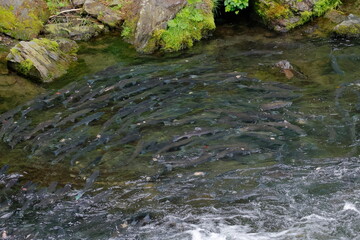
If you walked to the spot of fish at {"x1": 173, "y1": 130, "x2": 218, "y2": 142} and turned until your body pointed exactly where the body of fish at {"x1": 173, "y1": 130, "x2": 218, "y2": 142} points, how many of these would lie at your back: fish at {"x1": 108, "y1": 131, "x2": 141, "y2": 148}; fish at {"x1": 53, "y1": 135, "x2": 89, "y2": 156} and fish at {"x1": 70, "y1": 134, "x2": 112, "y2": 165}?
3

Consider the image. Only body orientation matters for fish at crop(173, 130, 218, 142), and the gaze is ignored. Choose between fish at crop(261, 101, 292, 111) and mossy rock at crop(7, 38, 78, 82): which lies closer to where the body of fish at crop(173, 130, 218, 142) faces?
the fish

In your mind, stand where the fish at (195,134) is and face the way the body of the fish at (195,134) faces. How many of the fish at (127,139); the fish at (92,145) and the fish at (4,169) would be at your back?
3

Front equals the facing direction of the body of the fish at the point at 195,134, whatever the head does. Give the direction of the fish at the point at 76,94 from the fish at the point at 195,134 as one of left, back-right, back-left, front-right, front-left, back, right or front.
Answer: back-left

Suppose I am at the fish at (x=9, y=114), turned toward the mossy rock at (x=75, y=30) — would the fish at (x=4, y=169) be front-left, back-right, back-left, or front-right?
back-right

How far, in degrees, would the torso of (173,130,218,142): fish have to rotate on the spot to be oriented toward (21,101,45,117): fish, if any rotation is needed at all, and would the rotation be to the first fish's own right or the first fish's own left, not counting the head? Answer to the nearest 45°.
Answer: approximately 135° to the first fish's own left

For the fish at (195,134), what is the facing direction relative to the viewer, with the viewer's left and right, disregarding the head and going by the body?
facing to the right of the viewer

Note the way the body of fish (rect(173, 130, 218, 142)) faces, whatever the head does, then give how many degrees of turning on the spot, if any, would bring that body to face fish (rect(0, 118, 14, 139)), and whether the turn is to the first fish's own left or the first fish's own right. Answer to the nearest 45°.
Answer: approximately 180°

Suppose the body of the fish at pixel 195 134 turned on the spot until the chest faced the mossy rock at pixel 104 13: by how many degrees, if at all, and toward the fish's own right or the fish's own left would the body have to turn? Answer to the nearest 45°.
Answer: approximately 90° to the fish's own left

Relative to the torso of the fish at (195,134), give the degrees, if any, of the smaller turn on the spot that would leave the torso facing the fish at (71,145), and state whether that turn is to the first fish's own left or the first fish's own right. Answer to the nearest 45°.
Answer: approximately 180°

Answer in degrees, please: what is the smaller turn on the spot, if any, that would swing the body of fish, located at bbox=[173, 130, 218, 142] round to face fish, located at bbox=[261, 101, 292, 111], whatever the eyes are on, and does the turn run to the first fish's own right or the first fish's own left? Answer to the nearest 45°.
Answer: approximately 45° to the first fish's own left

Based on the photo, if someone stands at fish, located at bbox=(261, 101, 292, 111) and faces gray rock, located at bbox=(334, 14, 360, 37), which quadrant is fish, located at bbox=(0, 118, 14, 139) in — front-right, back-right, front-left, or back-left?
back-left

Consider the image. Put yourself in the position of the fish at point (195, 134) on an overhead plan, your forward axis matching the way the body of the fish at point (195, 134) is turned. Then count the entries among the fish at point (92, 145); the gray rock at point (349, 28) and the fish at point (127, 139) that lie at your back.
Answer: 2
